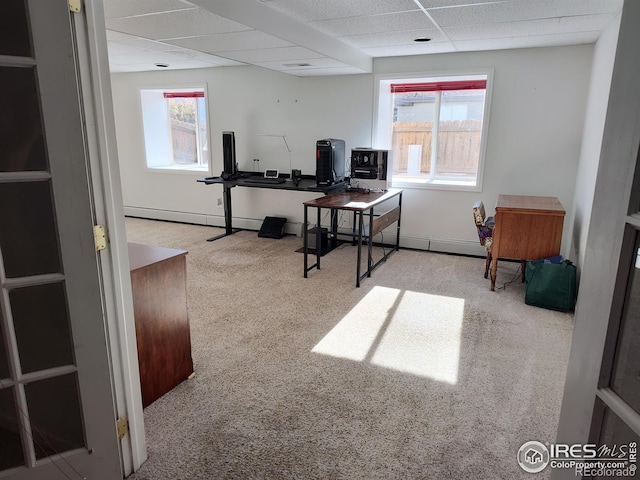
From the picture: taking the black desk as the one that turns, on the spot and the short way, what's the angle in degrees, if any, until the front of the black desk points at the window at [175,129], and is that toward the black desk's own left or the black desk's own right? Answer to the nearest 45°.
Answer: approximately 90° to the black desk's own right

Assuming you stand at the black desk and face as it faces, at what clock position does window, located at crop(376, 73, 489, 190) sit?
The window is roughly at 8 o'clock from the black desk.

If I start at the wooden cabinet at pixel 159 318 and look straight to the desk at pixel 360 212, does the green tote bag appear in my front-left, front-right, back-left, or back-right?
front-right

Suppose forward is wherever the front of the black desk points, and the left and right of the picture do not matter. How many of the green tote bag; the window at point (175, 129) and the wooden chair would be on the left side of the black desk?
2

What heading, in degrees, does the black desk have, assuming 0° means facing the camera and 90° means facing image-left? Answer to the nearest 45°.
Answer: approximately 45°

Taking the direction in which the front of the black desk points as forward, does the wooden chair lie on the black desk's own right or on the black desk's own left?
on the black desk's own left

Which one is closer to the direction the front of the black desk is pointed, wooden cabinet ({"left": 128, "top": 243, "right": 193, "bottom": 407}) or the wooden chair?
the wooden cabinet

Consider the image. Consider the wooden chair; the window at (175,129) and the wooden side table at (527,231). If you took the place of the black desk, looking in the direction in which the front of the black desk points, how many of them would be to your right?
1

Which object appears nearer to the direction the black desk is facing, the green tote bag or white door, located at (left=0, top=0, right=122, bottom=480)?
the white door

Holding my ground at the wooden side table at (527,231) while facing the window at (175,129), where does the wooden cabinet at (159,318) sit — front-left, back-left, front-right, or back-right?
front-left

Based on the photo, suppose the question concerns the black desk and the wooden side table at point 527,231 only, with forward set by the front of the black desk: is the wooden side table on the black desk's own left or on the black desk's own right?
on the black desk's own left

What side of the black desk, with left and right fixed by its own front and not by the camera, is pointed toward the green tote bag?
left
